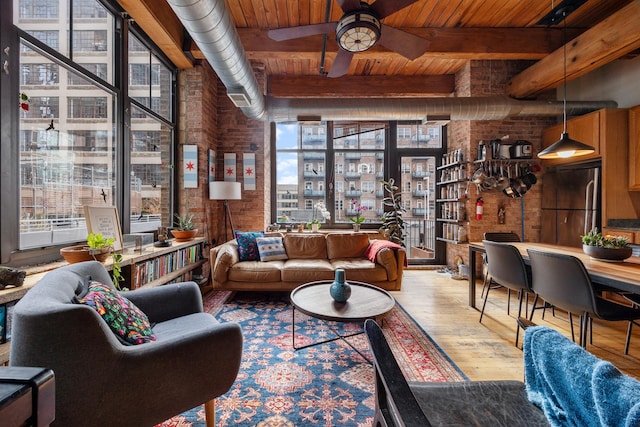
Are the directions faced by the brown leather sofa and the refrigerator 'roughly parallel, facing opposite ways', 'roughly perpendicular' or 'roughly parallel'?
roughly perpendicular

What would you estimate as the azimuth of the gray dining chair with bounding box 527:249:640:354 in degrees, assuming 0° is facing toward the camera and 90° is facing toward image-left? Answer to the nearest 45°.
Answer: approximately 225°

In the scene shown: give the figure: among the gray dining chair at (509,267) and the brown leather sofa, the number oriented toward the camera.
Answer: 1

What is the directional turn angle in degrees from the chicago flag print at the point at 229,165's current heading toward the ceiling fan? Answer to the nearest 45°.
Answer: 0° — it already faces it

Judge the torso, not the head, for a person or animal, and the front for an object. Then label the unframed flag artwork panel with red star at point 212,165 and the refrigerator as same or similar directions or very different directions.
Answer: very different directions

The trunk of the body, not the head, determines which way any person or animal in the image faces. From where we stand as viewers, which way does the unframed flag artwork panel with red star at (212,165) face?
facing to the right of the viewer

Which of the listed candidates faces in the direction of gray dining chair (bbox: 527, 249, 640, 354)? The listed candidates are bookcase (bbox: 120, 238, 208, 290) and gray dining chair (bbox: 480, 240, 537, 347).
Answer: the bookcase

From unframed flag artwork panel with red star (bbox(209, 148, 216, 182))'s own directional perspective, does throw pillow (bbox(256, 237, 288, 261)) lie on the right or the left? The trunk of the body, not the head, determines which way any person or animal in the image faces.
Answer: on its right

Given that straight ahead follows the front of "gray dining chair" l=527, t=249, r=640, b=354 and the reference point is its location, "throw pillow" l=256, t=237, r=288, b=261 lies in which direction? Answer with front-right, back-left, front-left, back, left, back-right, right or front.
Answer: back-left

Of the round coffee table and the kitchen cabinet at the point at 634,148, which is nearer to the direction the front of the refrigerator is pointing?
the round coffee table
